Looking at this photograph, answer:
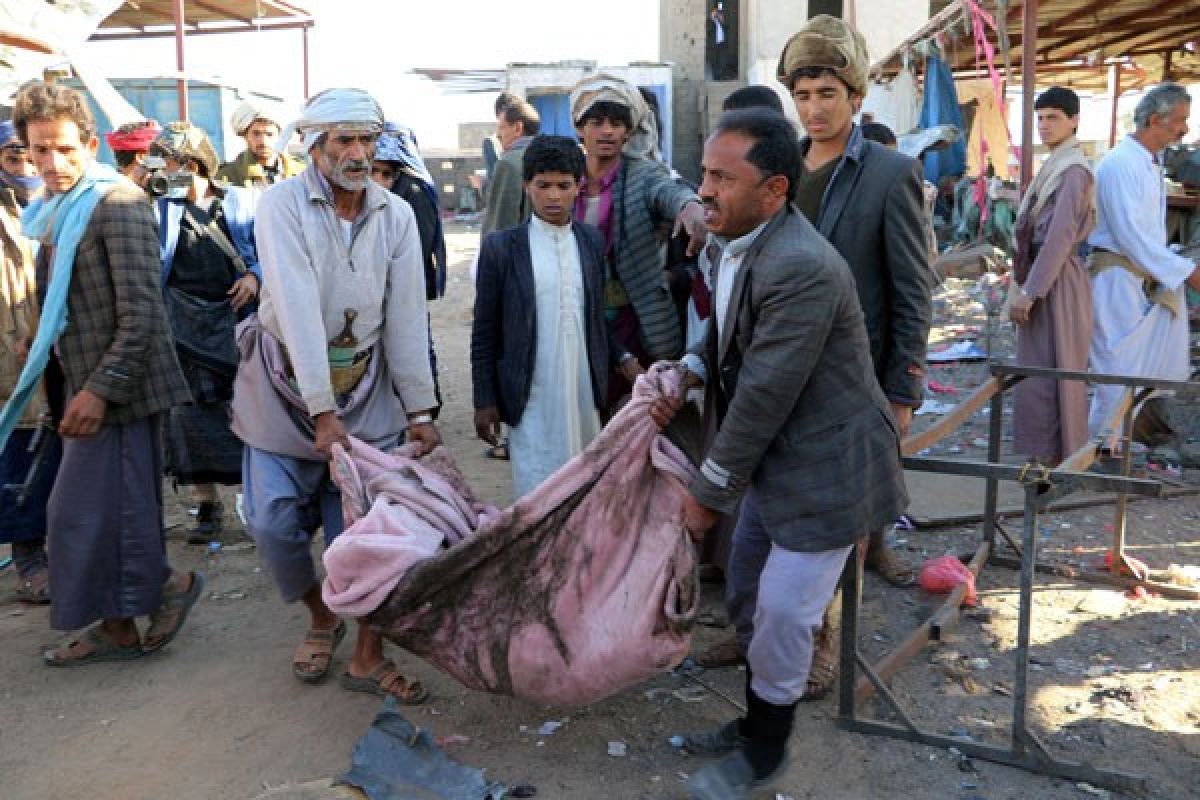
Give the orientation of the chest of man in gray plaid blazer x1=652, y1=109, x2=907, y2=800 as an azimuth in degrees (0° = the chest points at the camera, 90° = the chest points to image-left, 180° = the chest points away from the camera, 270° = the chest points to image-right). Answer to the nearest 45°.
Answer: approximately 90°

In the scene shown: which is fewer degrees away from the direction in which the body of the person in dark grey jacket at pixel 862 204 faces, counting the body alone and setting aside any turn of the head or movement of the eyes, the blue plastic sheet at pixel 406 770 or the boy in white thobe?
the blue plastic sheet

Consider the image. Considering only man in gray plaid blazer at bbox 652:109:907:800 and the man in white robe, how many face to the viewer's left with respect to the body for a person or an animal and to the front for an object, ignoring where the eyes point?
1

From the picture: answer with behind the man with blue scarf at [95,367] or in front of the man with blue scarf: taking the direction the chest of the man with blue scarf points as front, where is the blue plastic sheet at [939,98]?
behind

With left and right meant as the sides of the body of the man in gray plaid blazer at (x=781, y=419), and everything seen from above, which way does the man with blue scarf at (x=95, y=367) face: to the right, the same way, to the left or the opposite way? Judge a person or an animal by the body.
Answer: to the left

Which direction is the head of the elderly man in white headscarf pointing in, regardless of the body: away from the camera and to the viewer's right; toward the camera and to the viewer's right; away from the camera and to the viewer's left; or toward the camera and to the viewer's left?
toward the camera and to the viewer's right

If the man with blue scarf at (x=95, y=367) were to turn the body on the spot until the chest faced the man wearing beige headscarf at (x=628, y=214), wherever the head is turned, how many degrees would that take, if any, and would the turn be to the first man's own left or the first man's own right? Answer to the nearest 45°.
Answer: approximately 135° to the first man's own left

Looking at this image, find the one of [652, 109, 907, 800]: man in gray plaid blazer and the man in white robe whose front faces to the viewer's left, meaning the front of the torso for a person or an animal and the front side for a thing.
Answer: the man in gray plaid blazer

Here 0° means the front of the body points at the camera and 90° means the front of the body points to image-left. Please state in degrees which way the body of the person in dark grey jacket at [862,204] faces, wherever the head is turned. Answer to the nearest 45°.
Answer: approximately 45°

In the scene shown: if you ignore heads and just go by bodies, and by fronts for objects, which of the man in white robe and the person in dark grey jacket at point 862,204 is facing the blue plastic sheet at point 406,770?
the person in dark grey jacket

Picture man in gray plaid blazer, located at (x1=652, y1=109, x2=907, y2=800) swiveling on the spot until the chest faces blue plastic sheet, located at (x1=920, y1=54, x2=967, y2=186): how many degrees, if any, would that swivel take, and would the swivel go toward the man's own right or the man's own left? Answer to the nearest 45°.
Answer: approximately 90° to the man's own right

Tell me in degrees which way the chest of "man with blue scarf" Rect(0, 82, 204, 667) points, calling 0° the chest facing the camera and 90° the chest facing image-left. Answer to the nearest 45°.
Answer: approximately 45°
